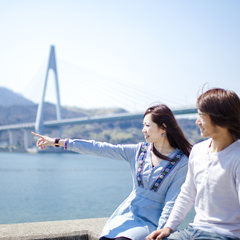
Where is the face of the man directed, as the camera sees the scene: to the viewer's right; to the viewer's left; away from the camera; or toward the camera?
to the viewer's left

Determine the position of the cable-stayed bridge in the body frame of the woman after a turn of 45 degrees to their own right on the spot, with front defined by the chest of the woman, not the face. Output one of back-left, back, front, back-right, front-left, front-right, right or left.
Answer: right

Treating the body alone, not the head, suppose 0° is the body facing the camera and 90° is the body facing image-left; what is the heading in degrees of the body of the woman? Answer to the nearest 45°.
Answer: approximately 45°

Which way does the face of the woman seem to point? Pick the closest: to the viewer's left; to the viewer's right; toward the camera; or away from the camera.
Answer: to the viewer's left
